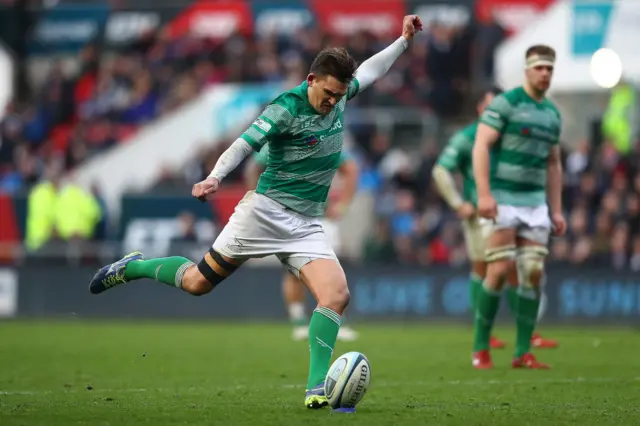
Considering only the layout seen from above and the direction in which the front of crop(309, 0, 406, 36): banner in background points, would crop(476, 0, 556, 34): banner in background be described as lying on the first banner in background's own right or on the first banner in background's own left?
on the first banner in background's own left

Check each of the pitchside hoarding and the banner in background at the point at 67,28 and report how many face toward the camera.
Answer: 2

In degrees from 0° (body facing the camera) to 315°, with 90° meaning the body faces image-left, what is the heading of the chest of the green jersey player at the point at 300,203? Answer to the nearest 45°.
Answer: approximately 315°

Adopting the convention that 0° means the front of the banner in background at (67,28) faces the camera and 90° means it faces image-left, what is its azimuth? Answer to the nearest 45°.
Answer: approximately 0°

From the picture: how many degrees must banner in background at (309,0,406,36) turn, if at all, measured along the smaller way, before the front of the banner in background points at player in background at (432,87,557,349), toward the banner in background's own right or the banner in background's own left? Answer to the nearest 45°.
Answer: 0° — it already faces them

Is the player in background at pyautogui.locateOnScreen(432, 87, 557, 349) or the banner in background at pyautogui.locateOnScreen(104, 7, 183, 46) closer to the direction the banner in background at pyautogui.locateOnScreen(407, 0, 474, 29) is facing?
the player in background
